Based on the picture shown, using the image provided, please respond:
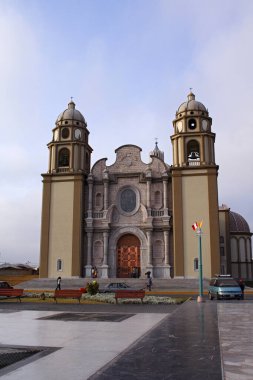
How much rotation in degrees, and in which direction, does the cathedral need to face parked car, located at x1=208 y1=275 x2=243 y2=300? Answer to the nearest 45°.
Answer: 0° — it already faces it

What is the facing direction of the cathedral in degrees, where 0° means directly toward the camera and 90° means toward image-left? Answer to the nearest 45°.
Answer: approximately 0°
